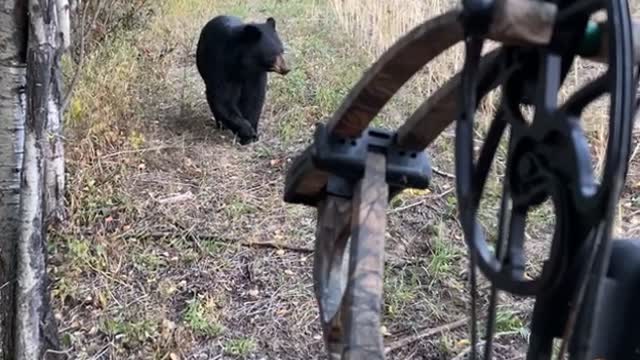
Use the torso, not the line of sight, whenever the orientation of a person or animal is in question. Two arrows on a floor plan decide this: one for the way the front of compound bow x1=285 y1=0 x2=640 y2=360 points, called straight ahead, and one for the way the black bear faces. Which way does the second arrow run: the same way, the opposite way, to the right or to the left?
the opposite way

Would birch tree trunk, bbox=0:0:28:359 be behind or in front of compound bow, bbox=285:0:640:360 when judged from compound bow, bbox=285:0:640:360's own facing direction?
in front

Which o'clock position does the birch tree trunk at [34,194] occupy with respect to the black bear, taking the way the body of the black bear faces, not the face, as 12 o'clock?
The birch tree trunk is roughly at 2 o'clock from the black bear.

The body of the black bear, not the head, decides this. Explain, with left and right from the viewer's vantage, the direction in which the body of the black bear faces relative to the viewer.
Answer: facing the viewer and to the right of the viewer

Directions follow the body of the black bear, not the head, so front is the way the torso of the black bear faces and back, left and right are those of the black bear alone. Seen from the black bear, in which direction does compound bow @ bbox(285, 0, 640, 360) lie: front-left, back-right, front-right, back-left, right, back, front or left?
front-right

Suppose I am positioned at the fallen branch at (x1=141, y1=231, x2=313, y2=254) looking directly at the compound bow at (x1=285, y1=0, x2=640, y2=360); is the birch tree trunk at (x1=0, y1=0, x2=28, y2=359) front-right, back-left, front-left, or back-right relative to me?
front-right

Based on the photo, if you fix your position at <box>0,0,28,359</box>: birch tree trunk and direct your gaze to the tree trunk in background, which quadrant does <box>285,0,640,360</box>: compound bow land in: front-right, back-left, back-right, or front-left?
back-right

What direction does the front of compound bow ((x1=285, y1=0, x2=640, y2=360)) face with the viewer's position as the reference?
facing away from the viewer and to the left of the viewer

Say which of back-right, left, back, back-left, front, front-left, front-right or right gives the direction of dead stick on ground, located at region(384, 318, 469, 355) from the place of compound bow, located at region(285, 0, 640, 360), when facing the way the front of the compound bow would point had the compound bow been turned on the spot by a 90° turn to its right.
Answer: front-left

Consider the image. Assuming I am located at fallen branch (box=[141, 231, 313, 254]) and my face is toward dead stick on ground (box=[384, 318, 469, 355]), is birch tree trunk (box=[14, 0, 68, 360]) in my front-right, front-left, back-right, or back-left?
front-right
